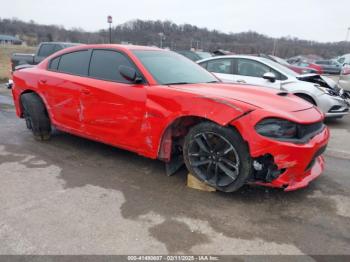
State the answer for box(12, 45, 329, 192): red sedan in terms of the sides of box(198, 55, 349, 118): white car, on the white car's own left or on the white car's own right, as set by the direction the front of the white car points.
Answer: on the white car's own right

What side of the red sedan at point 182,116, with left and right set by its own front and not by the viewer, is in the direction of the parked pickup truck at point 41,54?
back

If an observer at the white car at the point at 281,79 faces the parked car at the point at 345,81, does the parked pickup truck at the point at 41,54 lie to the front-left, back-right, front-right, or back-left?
back-left

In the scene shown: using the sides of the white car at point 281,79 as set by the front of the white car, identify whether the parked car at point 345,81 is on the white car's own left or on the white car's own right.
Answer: on the white car's own left

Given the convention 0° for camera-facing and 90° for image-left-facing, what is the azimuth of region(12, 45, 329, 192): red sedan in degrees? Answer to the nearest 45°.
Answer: approximately 315°

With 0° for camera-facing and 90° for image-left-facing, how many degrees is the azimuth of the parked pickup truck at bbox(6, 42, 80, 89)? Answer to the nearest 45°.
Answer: approximately 270°

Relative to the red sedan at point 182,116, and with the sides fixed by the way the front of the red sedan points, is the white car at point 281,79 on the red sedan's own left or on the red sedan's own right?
on the red sedan's own left

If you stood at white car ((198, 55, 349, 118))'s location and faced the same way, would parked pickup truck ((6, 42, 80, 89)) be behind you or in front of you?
behind
